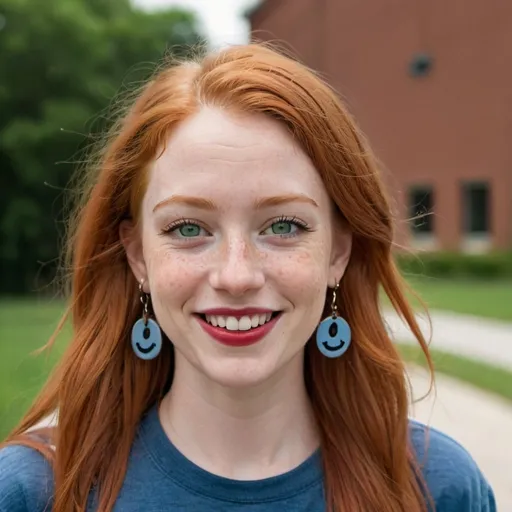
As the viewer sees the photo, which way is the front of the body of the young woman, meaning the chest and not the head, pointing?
toward the camera

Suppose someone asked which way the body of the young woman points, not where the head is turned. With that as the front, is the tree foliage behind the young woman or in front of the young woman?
behind

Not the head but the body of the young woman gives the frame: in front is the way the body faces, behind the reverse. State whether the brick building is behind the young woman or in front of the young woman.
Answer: behind
